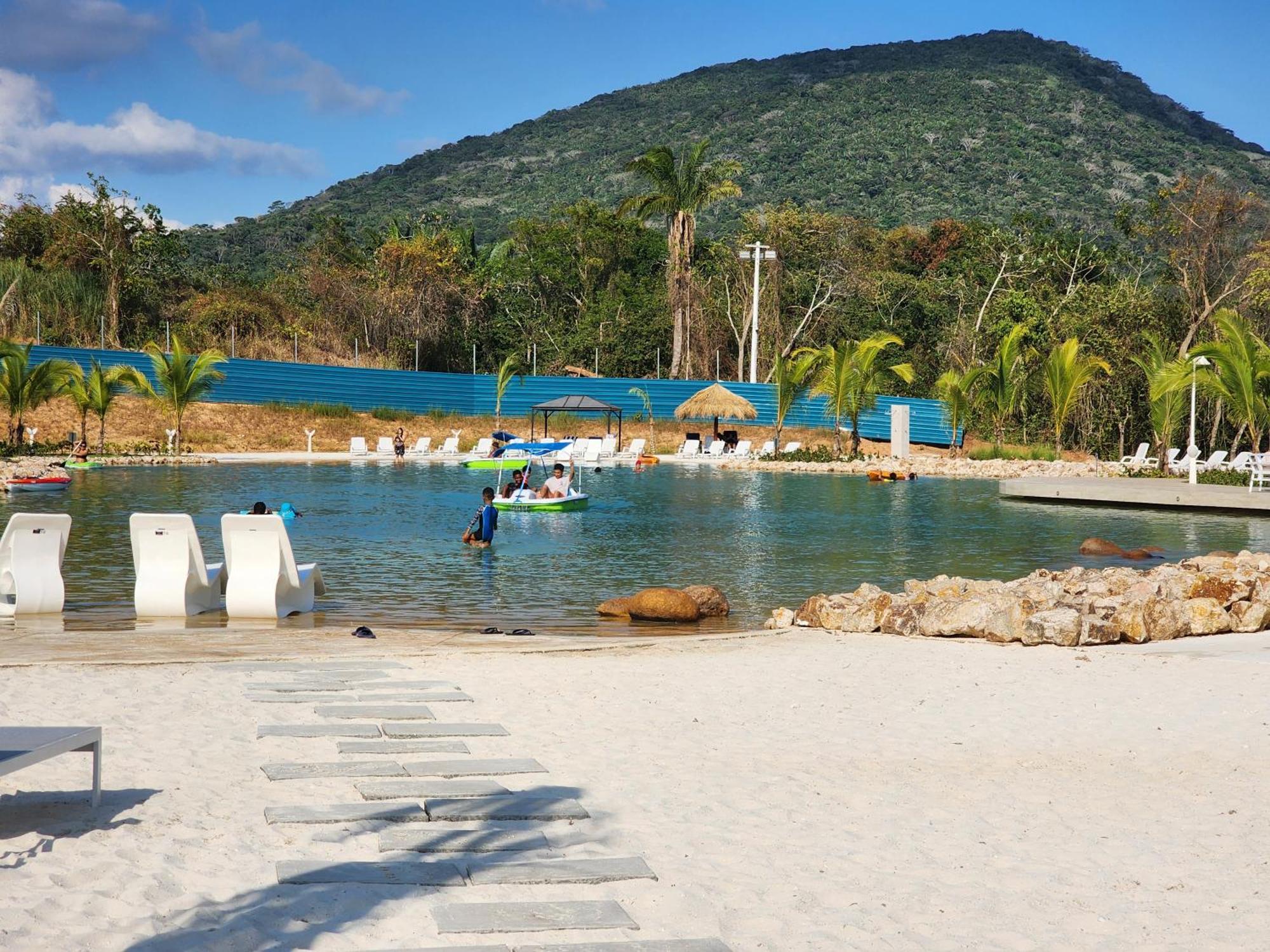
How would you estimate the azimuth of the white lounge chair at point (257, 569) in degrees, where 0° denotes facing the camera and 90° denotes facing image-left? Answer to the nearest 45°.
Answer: approximately 225°

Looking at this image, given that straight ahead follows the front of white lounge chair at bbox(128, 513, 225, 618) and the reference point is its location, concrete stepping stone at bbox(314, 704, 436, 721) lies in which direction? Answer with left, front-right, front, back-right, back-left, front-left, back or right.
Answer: back-right

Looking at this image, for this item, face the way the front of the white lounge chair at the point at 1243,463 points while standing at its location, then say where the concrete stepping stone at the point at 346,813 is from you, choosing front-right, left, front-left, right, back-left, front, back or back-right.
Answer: left

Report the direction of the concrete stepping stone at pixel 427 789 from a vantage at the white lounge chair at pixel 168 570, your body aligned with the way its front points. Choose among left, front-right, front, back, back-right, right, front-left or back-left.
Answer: back-right

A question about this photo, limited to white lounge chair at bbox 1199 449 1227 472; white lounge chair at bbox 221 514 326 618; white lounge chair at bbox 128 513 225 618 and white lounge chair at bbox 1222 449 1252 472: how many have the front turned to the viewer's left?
2

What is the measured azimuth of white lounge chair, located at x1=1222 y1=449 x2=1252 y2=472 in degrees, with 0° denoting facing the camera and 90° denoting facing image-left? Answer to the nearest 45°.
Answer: approximately 90°

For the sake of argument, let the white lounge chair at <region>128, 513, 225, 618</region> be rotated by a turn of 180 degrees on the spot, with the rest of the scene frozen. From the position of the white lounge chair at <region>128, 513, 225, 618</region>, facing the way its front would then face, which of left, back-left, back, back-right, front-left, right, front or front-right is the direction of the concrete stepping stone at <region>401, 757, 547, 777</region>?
front-left

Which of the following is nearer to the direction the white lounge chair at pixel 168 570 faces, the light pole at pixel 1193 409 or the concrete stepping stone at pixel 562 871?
the light pole

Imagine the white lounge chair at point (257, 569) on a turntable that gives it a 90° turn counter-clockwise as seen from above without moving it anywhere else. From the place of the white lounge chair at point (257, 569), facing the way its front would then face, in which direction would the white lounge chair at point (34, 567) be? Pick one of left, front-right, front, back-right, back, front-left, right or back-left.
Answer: front-left

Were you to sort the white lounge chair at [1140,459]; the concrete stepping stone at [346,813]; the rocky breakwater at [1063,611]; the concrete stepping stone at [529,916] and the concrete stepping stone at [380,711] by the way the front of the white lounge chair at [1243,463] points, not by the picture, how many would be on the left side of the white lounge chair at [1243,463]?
4

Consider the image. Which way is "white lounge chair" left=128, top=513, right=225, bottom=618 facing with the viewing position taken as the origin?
facing away from the viewer and to the right of the viewer

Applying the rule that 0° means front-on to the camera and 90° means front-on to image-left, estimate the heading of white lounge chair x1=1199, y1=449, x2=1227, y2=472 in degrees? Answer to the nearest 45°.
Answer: approximately 90°

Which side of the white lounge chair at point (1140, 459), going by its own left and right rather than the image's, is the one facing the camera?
left

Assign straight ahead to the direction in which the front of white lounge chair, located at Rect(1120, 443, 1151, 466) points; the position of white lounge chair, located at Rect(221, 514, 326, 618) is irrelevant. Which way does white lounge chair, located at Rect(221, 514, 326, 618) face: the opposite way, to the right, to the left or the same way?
to the right
